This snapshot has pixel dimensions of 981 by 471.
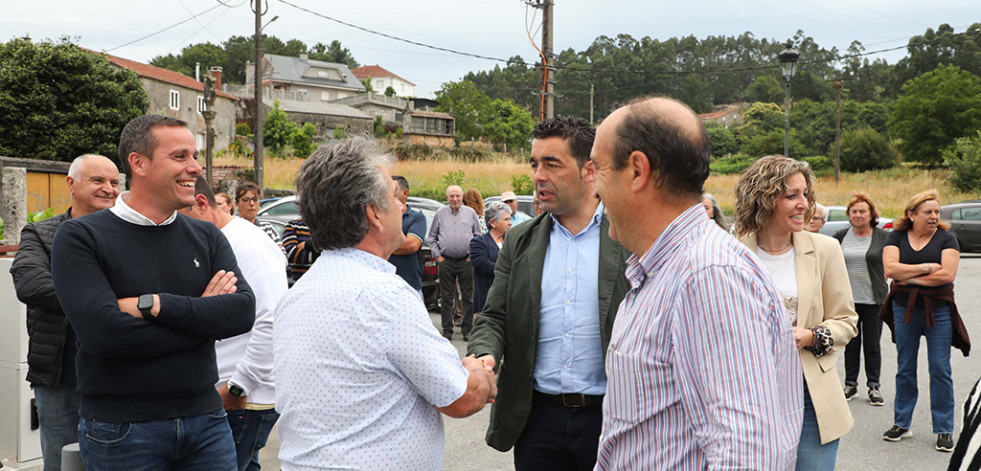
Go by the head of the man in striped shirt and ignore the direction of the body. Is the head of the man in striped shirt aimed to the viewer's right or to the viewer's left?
to the viewer's left

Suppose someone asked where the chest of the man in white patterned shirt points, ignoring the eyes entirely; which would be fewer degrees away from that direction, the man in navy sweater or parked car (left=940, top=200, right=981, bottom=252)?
the parked car

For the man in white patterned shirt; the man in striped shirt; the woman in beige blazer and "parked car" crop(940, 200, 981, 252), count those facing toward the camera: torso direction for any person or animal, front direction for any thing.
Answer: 1

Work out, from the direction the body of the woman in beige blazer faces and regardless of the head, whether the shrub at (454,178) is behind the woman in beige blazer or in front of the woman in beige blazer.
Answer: behind

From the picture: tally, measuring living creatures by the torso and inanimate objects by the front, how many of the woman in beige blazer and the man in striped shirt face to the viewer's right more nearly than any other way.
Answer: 0

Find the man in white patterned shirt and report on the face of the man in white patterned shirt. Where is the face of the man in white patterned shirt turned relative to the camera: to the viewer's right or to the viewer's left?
to the viewer's right

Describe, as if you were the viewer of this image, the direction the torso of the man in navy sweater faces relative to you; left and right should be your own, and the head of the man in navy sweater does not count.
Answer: facing the viewer and to the right of the viewer

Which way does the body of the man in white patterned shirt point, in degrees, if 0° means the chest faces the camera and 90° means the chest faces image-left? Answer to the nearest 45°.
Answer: approximately 225°

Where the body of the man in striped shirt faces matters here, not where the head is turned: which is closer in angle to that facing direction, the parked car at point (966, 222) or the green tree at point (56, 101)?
the green tree

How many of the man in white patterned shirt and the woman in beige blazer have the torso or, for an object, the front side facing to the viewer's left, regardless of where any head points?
0

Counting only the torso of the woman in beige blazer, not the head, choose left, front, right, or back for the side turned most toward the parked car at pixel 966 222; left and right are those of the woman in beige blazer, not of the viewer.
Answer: back

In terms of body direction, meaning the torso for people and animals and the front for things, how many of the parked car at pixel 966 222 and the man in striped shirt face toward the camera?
0
